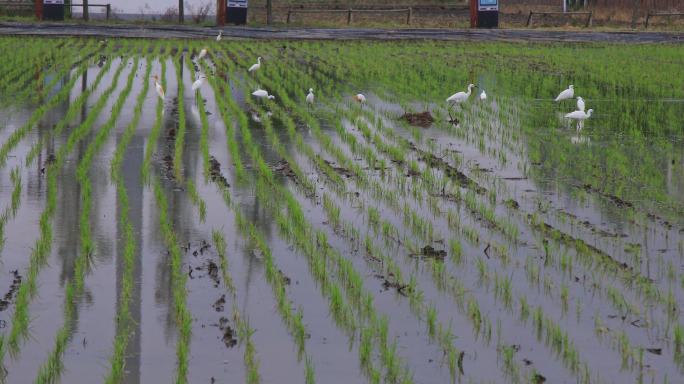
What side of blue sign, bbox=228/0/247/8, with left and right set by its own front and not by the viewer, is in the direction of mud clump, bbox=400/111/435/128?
front

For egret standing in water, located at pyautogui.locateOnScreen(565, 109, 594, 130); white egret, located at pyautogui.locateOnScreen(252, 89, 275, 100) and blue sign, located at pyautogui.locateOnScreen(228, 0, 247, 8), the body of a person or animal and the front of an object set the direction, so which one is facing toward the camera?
the blue sign

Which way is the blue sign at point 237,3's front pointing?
toward the camera

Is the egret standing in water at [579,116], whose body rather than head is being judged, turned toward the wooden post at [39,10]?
no

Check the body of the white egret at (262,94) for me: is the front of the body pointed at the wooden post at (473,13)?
no

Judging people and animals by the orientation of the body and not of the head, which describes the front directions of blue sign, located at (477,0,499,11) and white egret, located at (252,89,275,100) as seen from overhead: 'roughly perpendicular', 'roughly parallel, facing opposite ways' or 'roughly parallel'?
roughly perpendicular

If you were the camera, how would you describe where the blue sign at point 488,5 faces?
facing the viewer

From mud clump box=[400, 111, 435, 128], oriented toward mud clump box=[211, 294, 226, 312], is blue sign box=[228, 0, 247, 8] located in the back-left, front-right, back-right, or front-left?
back-right

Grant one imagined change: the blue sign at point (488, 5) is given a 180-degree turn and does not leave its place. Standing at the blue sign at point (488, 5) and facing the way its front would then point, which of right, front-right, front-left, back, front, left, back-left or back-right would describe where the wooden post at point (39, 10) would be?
left

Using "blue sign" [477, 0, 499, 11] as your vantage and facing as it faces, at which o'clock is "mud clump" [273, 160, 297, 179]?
The mud clump is roughly at 12 o'clock from the blue sign.

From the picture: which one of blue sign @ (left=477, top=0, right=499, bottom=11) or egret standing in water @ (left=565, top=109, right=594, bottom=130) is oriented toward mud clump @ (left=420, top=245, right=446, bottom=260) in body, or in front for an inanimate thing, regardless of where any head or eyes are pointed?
the blue sign

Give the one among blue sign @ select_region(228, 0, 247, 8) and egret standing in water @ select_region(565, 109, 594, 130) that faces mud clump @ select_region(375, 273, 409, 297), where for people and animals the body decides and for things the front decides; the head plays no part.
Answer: the blue sign

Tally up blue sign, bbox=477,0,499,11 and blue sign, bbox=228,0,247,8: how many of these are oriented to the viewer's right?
0

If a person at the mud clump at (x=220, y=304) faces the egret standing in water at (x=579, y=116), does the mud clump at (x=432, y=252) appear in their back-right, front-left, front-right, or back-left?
front-right
